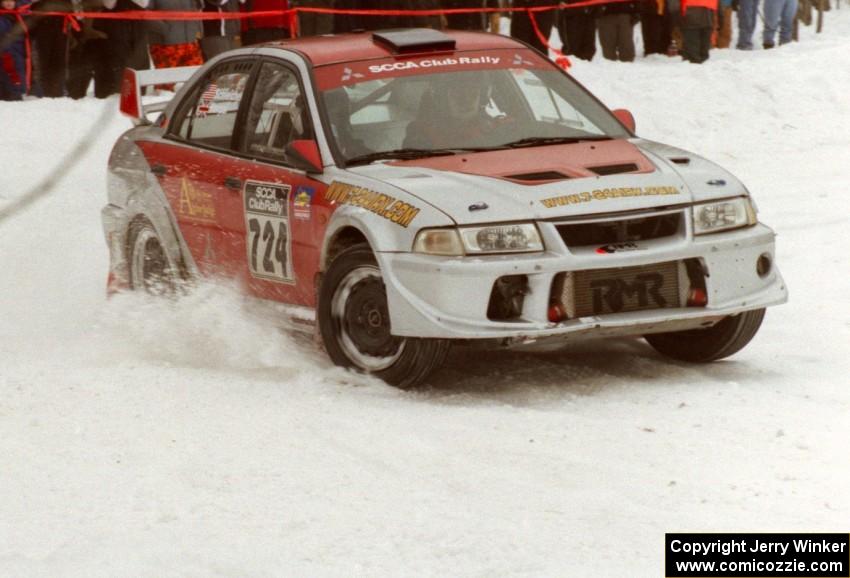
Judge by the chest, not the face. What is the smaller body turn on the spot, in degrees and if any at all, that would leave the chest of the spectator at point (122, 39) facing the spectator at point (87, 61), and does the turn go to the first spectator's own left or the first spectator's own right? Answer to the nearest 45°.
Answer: approximately 135° to the first spectator's own right

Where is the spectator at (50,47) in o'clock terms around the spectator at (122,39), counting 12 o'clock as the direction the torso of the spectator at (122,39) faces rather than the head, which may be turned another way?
the spectator at (50,47) is roughly at 3 o'clock from the spectator at (122,39).

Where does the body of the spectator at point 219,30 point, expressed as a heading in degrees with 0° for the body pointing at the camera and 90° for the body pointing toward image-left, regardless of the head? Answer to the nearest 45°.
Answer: approximately 0°

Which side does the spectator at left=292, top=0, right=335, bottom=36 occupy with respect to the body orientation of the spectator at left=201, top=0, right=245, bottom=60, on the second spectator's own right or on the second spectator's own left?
on the second spectator's own left

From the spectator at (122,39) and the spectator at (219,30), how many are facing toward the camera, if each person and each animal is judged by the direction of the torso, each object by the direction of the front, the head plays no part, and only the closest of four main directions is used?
2

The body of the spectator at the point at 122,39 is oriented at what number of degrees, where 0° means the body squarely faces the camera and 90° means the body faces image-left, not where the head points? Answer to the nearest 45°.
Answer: approximately 0°

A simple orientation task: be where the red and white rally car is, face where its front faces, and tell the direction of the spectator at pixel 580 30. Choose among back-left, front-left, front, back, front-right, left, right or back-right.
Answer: back-left

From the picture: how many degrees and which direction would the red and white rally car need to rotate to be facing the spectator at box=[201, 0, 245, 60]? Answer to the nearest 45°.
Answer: approximately 135° to its left

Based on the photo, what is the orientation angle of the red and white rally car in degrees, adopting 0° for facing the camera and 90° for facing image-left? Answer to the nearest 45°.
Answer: approximately 315°

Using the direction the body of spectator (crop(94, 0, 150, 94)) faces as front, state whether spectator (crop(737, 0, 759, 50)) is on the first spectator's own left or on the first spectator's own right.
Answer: on the first spectator's own left
